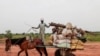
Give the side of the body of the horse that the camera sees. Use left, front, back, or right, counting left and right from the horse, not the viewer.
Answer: left
